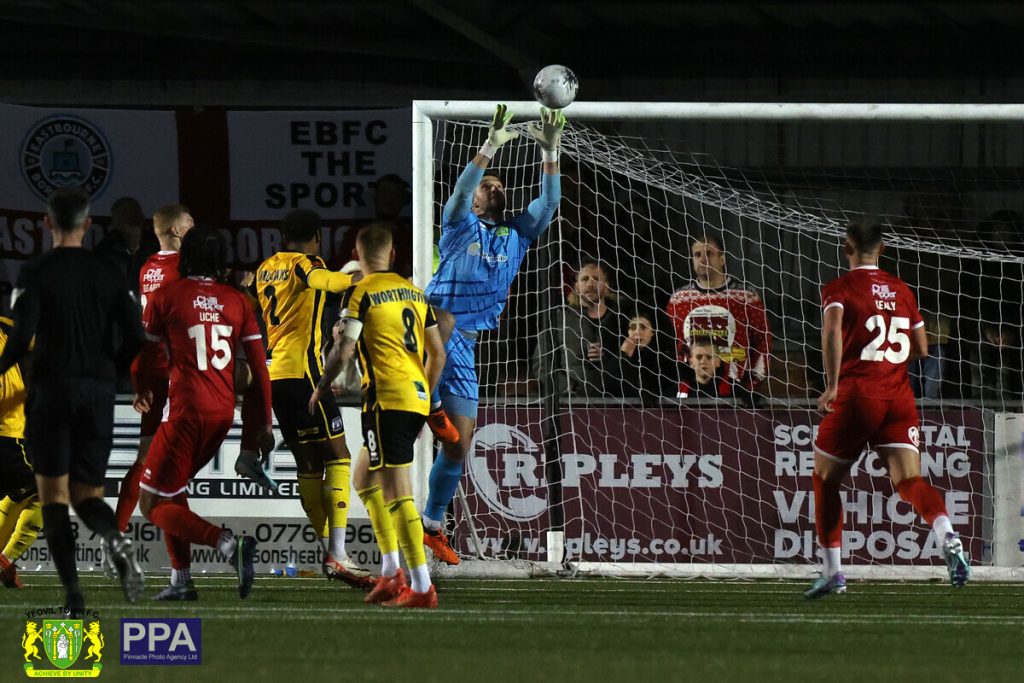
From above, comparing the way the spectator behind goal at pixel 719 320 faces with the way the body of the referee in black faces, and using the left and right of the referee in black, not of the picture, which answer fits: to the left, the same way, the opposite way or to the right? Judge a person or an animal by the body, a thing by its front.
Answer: the opposite way

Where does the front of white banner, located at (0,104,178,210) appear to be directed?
toward the camera

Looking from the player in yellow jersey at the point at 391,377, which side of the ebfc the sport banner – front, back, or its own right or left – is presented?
front

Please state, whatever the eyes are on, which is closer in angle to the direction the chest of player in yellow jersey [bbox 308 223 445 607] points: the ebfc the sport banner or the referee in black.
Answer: the ebfc the sport banner

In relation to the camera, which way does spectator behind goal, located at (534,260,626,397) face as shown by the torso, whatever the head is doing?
toward the camera

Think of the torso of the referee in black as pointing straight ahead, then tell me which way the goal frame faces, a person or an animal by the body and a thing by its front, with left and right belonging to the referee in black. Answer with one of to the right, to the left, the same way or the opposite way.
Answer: the opposite way

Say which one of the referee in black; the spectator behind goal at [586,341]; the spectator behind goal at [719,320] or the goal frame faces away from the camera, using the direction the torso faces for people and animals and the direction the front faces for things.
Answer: the referee in black

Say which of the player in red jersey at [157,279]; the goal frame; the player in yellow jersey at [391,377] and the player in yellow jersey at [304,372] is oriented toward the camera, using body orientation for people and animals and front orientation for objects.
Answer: the goal frame

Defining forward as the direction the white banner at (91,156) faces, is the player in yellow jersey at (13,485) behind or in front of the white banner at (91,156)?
in front

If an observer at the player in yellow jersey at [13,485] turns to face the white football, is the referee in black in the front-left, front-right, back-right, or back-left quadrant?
front-right

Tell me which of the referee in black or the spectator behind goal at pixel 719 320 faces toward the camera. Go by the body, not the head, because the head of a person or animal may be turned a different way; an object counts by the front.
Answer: the spectator behind goal

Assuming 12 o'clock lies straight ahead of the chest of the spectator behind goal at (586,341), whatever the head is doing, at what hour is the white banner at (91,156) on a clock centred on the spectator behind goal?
The white banner is roughly at 4 o'clock from the spectator behind goal.

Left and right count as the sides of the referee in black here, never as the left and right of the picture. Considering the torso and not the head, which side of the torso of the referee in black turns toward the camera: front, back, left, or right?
back

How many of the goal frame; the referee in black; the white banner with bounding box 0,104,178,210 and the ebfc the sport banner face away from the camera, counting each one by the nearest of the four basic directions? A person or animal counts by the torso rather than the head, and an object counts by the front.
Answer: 1

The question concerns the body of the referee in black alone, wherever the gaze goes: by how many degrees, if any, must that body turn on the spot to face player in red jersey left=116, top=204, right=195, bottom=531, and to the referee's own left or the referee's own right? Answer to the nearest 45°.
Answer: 0° — they already face them
